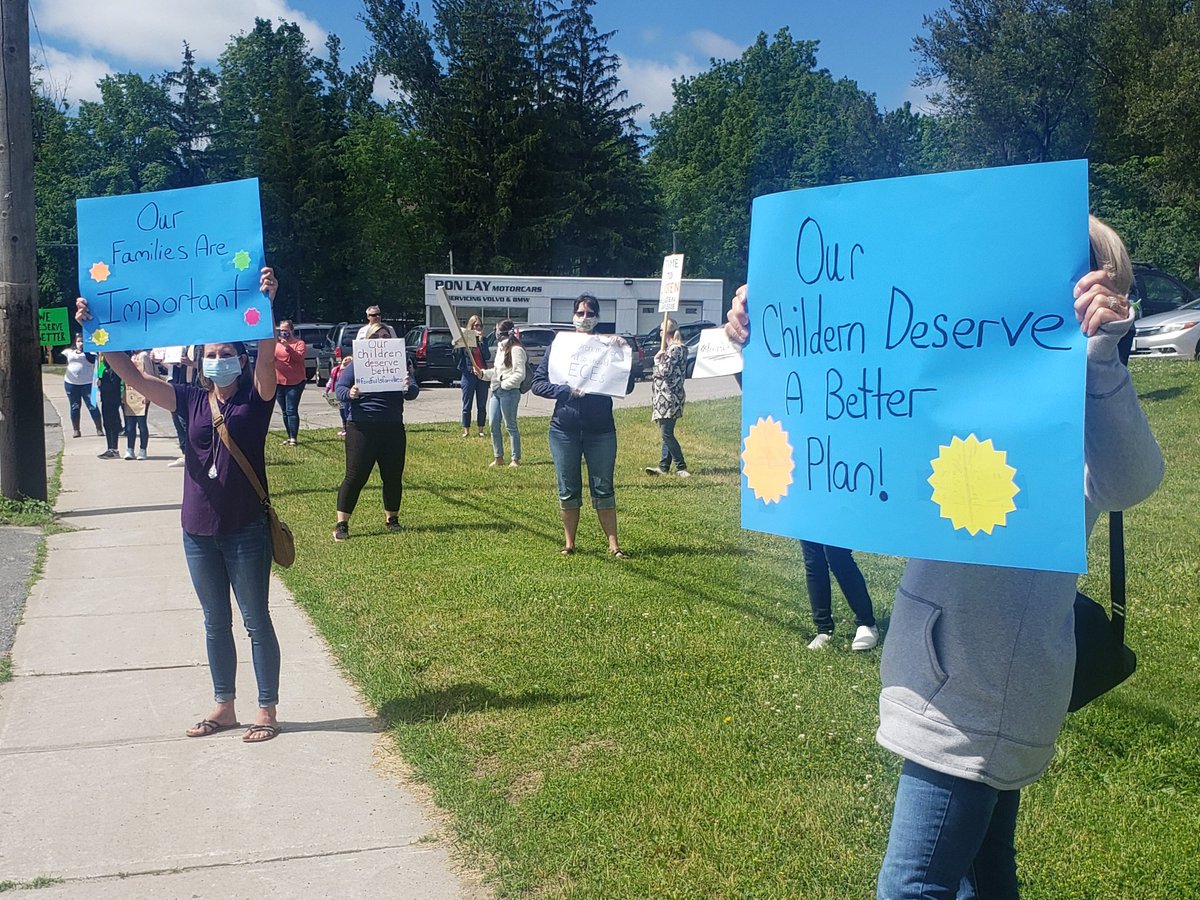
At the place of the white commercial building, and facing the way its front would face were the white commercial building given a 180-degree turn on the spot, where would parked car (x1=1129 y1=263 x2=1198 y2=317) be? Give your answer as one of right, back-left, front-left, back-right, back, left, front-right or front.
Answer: back-right

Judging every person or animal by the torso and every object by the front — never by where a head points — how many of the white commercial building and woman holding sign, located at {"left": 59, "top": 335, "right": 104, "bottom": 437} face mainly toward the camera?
2

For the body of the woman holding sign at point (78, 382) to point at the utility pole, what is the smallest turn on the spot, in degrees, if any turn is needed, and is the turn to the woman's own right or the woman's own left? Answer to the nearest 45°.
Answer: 0° — they already face it

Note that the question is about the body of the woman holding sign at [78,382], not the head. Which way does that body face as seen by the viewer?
toward the camera

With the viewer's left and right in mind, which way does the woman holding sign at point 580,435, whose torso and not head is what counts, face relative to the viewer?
facing the viewer

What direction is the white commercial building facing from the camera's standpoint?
toward the camera

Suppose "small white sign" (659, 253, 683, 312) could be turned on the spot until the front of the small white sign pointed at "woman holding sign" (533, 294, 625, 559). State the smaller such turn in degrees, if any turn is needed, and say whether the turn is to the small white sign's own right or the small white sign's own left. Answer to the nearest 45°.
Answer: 0° — it already faces them
